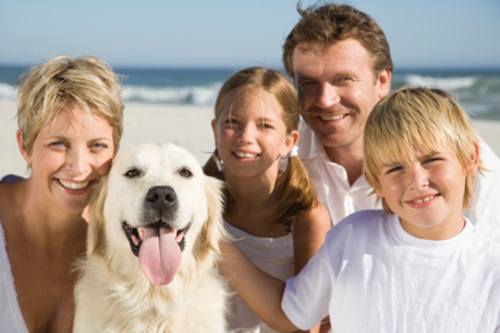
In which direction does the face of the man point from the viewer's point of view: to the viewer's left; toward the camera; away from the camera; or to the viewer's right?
toward the camera

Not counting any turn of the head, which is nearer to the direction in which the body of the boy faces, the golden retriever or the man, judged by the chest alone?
the golden retriever

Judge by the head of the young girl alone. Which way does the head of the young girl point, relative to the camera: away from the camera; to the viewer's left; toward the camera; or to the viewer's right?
toward the camera

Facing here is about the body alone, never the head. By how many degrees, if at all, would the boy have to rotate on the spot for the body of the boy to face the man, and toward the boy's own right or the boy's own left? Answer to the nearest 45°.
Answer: approximately 180°

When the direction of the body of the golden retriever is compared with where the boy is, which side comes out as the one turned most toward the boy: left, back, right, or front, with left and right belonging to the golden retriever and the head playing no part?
left

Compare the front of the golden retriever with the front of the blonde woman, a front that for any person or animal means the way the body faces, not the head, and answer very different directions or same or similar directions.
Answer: same or similar directions

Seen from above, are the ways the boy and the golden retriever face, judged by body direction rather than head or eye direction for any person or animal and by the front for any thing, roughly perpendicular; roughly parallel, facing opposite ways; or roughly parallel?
roughly parallel

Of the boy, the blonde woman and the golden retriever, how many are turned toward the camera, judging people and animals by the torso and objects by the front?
3

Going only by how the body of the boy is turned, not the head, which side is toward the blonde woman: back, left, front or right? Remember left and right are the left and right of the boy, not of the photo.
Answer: right

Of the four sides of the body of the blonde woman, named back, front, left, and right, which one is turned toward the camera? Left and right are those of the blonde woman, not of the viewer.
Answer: front

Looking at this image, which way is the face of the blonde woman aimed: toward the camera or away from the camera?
toward the camera

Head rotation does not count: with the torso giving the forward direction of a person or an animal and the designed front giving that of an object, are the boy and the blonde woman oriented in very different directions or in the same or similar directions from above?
same or similar directions

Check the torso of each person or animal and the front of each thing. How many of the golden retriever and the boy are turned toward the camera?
2

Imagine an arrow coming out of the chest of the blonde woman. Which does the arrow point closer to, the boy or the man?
the boy

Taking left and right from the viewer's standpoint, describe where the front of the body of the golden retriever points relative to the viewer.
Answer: facing the viewer

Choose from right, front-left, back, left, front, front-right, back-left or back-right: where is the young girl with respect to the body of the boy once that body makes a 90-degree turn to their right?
front-right

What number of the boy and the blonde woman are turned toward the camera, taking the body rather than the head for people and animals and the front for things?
2
